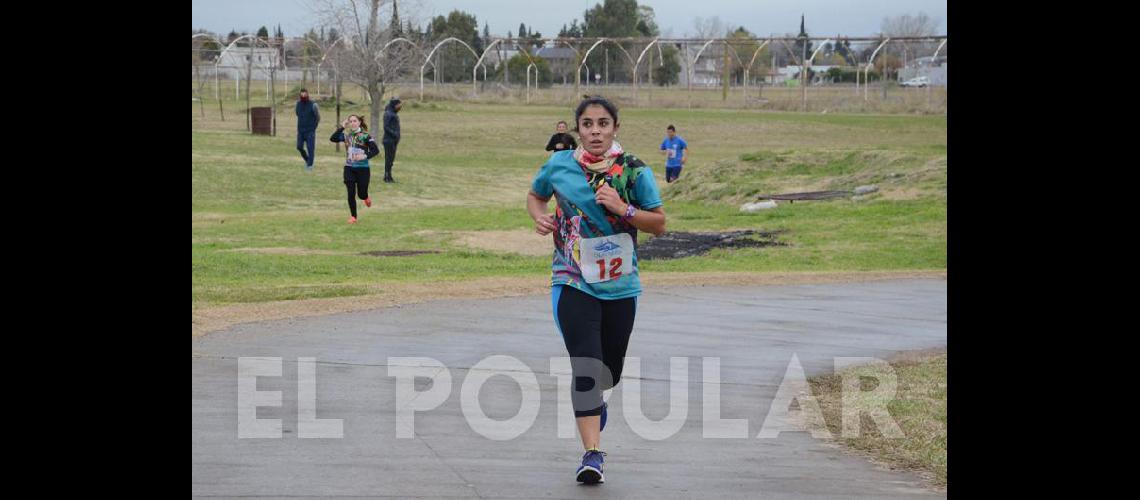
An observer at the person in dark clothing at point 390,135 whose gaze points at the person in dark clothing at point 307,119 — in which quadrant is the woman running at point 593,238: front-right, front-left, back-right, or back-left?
back-left

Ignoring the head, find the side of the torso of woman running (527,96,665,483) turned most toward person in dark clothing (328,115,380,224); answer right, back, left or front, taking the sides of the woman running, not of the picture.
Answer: back

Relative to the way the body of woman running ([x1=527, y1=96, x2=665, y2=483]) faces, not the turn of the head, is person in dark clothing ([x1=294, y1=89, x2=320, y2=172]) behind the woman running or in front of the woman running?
behind

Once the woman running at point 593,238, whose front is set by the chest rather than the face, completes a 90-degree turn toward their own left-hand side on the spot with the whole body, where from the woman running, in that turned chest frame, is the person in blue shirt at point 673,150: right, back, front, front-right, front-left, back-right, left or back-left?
left

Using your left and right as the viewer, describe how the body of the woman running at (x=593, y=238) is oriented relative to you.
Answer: facing the viewer

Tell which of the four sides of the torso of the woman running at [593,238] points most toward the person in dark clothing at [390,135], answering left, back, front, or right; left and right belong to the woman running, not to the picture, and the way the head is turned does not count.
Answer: back
